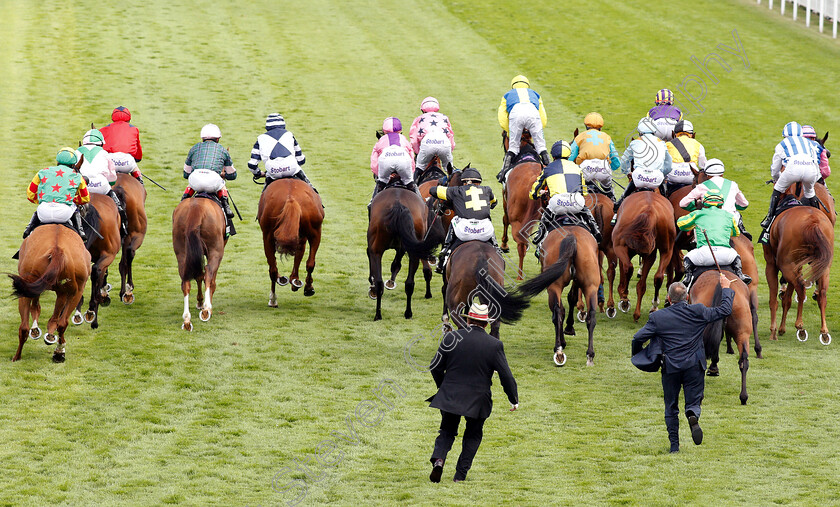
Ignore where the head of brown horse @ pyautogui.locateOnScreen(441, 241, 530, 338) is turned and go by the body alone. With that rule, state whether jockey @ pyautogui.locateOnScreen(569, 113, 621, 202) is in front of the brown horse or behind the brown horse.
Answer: in front

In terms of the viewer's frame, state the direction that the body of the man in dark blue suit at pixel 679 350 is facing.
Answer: away from the camera

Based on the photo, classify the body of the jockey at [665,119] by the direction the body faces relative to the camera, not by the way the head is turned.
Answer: away from the camera

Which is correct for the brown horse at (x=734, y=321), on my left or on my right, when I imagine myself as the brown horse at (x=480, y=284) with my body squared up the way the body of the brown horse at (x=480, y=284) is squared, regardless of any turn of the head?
on my right

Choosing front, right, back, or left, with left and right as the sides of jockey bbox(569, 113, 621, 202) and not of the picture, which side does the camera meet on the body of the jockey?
back

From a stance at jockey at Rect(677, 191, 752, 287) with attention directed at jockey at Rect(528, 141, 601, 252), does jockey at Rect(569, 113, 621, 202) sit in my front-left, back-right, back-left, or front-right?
front-right

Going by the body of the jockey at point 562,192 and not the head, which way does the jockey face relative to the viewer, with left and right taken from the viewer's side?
facing away from the viewer

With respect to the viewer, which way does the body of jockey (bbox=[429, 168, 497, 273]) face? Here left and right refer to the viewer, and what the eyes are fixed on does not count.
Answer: facing away from the viewer

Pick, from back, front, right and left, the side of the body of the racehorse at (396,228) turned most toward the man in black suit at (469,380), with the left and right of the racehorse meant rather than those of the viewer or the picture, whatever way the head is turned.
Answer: back

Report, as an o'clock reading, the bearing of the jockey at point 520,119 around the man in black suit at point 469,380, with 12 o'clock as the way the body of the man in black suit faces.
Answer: The jockey is roughly at 12 o'clock from the man in black suit.

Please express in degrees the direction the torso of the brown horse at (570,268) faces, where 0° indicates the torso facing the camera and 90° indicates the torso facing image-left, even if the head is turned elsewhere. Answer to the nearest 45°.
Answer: approximately 180°

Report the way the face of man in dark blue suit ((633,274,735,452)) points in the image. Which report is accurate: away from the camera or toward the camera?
away from the camera

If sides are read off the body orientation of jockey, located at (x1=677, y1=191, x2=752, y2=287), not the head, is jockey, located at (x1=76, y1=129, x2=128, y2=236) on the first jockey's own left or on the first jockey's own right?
on the first jockey's own left

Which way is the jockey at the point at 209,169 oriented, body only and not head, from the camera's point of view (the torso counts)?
away from the camera

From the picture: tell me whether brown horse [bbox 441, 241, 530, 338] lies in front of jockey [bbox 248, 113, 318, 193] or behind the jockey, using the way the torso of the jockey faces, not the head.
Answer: behind

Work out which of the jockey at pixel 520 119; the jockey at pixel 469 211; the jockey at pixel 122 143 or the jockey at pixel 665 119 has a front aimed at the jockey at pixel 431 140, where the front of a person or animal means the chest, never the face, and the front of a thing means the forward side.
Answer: the jockey at pixel 469 211
